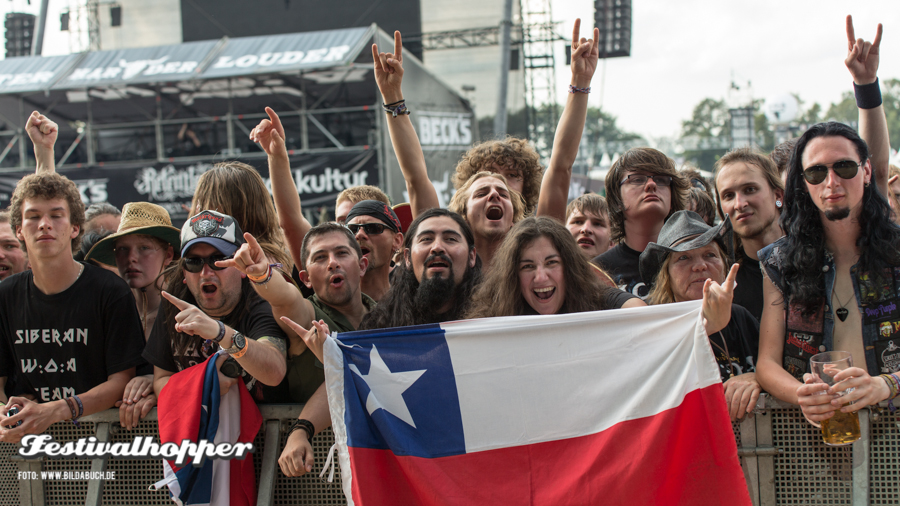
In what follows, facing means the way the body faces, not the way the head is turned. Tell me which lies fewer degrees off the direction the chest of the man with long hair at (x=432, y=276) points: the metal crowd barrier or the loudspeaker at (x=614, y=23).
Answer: the metal crowd barrier

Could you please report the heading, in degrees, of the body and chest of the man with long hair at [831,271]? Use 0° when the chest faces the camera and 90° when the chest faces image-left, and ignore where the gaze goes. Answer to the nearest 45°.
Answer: approximately 0°

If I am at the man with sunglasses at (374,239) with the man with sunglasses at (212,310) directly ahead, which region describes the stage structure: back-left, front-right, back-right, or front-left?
back-right

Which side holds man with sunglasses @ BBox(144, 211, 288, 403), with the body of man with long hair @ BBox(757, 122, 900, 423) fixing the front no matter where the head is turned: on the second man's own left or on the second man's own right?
on the second man's own right

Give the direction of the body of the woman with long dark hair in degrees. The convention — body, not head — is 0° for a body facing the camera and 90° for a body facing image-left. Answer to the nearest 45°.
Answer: approximately 0°

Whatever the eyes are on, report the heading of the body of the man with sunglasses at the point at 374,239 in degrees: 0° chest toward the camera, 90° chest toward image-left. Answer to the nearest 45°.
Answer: approximately 45°

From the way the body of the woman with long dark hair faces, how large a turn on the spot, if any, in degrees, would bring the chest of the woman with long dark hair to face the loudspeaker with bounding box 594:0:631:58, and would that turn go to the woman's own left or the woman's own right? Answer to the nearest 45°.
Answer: approximately 180°
